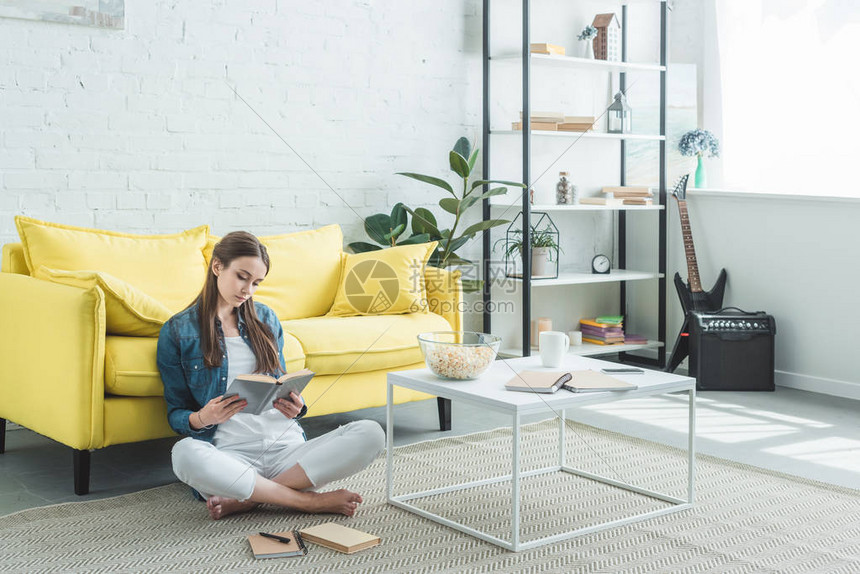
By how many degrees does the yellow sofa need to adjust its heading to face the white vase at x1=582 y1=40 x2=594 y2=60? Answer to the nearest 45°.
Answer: approximately 90° to its left

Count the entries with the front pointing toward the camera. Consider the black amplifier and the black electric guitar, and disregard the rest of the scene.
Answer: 2

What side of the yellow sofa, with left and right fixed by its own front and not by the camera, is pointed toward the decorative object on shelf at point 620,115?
left

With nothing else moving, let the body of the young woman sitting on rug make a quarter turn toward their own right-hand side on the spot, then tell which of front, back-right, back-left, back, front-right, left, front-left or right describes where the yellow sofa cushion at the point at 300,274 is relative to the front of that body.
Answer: back-right

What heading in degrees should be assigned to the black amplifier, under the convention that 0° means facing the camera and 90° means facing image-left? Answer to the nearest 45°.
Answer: approximately 0°

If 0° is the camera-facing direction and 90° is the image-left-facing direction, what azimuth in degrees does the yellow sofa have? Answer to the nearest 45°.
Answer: approximately 315°

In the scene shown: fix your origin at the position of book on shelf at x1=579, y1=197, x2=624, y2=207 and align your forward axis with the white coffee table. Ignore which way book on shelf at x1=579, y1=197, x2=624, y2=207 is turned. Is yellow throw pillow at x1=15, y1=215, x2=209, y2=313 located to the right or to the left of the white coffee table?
right

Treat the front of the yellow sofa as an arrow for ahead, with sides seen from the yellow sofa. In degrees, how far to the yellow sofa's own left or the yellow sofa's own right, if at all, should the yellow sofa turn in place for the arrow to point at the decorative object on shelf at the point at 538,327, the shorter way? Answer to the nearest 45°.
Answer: approximately 90° to the yellow sofa's own left

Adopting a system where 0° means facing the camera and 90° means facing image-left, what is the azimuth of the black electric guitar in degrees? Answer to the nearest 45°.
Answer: approximately 0°
